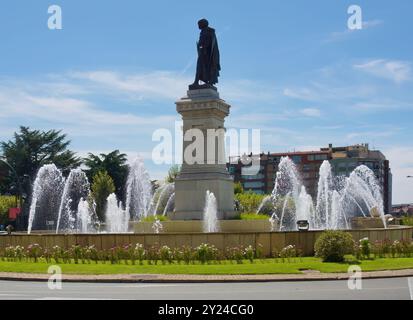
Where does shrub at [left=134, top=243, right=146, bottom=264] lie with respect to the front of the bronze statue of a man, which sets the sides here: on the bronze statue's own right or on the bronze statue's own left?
on the bronze statue's own left

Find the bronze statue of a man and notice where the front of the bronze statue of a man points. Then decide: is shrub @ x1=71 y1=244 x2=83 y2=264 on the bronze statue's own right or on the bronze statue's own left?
on the bronze statue's own left

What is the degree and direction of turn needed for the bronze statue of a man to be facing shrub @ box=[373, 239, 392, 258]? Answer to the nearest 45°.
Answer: approximately 135° to its left

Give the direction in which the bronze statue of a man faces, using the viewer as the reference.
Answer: facing to the left of the viewer

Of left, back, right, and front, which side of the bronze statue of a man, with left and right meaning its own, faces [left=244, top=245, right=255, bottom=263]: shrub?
left

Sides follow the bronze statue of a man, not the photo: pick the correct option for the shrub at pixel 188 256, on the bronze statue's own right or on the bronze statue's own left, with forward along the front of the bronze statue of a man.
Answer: on the bronze statue's own left

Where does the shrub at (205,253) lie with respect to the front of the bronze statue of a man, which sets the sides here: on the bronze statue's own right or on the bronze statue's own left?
on the bronze statue's own left
